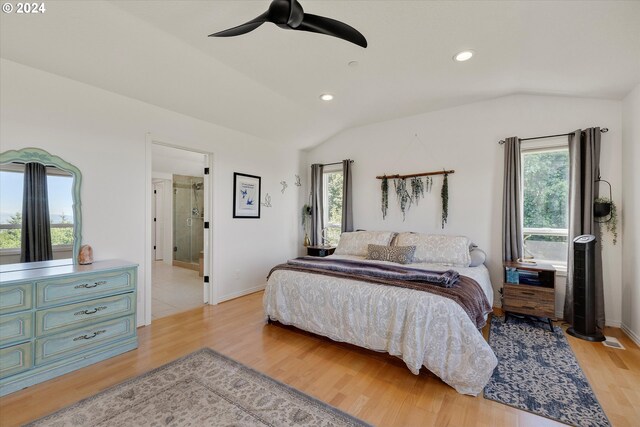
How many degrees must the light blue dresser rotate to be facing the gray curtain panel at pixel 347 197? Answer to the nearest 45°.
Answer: approximately 45° to its left

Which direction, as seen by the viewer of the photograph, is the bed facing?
facing the viewer and to the left of the viewer

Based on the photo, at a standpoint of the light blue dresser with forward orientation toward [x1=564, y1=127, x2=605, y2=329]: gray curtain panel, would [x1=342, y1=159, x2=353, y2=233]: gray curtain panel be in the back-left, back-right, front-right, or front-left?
front-left

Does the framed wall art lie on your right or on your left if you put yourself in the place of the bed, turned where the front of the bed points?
on your right

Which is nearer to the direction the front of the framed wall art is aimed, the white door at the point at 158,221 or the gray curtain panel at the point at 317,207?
the gray curtain panel

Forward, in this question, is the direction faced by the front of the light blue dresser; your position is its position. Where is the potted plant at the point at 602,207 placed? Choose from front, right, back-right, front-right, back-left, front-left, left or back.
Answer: front

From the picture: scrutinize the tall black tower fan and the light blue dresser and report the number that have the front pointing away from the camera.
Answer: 0

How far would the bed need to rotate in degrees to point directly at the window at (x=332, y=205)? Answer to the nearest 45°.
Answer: approximately 135° to its right

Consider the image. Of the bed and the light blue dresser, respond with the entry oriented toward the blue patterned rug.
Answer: the light blue dresser

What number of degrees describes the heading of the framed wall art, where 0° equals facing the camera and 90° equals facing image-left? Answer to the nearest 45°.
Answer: approximately 315°

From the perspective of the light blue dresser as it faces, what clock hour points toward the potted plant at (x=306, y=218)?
The potted plant is roughly at 10 o'clock from the light blue dresser.

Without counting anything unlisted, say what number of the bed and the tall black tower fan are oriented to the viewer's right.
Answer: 0

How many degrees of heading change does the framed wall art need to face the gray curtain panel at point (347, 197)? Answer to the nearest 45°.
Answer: approximately 45° to its left

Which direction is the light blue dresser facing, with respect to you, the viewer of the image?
facing the viewer and to the right of the viewer

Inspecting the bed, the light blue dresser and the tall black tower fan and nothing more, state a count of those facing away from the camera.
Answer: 0

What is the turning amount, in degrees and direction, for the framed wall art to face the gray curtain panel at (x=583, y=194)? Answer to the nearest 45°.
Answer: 0° — it already faces it

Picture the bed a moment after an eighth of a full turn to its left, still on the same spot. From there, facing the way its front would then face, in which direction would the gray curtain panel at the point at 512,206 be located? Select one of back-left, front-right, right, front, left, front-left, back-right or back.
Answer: back-left

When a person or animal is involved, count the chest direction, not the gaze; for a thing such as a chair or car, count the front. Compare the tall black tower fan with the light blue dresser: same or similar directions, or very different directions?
very different directions

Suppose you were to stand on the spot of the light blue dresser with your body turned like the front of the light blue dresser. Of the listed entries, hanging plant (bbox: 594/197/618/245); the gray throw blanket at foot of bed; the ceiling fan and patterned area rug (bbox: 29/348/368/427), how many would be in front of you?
4

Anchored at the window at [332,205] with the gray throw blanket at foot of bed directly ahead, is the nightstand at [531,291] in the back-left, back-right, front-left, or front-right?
front-left

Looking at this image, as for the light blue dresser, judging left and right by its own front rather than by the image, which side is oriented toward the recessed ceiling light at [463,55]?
front
